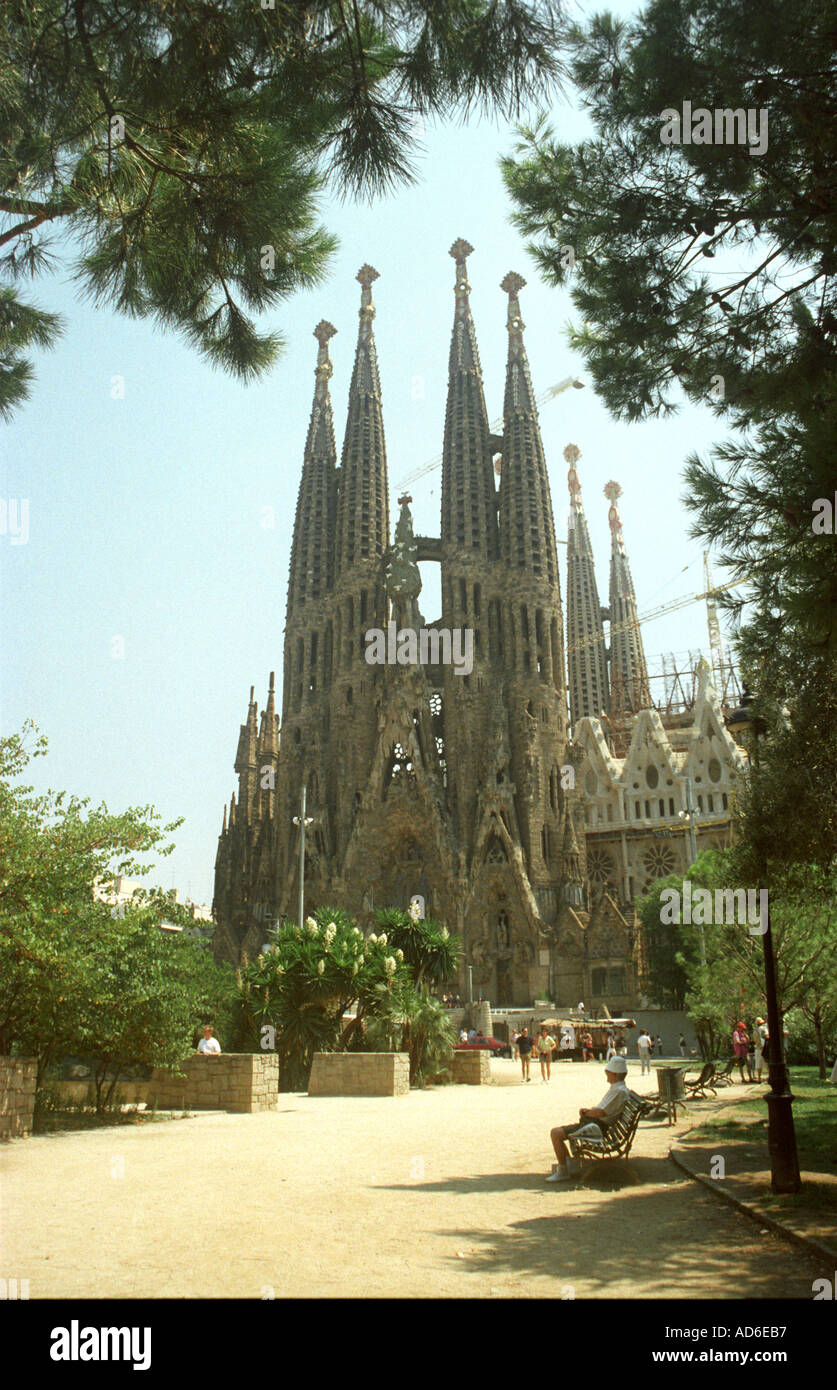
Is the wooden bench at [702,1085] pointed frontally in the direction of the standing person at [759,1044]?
no

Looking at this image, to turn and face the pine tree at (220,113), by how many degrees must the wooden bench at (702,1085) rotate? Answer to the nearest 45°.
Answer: approximately 90° to its left

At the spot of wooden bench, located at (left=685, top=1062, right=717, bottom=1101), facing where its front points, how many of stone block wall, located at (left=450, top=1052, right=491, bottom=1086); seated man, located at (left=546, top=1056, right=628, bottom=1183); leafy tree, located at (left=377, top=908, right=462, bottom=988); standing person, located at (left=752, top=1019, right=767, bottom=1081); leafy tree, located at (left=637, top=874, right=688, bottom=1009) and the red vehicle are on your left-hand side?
1

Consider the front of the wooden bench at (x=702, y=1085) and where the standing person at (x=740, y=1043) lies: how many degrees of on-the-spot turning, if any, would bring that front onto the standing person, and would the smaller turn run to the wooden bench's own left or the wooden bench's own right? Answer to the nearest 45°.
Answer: approximately 90° to the wooden bench's own right

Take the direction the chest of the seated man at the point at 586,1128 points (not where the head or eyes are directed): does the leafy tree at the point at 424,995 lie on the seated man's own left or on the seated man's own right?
on the seated man's own right

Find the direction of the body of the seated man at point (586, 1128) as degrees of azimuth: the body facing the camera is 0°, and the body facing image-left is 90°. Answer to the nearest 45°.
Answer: approximately 90°

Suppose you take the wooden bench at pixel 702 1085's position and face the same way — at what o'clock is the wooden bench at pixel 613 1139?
the wooden bench at pixel 613 1139 is roughly at 9 o'clock from the wooden bench at pixel 702 1085.

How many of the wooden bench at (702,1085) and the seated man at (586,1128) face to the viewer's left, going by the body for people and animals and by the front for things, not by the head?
2

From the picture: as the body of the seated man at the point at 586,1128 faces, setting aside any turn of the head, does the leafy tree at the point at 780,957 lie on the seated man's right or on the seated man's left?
on the seated man's right

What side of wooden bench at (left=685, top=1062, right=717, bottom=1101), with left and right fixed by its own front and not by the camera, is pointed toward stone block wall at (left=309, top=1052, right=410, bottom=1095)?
front

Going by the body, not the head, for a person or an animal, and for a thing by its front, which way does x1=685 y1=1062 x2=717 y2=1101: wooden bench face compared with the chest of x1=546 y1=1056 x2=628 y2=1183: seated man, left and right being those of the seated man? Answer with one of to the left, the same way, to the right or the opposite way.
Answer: the same way

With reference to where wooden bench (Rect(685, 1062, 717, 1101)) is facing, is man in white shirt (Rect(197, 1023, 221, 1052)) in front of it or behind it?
in front

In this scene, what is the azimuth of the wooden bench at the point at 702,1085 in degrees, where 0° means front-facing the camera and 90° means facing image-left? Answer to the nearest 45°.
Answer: approximately 90°

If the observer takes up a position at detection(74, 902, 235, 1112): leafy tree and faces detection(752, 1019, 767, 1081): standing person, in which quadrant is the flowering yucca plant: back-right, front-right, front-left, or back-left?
front-left

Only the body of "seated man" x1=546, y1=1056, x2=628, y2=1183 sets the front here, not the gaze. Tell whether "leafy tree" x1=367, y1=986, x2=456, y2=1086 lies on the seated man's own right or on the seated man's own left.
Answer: on the seated man's own right

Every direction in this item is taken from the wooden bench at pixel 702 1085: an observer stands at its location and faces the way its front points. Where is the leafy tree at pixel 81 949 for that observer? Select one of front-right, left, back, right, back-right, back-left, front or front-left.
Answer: front-left
